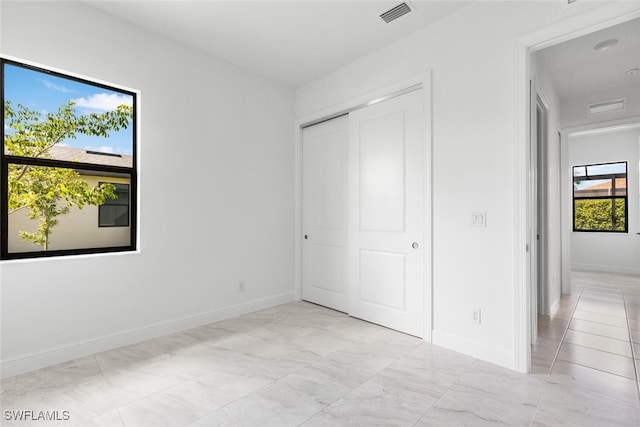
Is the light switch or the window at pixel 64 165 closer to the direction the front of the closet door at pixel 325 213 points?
the window

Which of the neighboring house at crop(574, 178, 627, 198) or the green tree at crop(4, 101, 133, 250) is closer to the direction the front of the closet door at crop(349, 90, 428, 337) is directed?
the green tree

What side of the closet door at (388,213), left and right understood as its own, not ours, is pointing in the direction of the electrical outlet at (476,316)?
left

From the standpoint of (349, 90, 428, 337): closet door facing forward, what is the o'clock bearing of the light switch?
The light switch is roughly at 9 o'clock from the closet door.

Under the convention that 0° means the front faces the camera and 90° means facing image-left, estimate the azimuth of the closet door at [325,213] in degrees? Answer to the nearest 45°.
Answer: approximately 45°

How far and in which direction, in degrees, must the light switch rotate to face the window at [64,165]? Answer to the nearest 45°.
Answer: approximately 45° to its right

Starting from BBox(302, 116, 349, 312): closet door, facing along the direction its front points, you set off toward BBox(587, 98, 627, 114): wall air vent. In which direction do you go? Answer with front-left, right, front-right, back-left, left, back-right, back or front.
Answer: back-left

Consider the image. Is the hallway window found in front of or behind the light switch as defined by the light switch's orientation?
behind

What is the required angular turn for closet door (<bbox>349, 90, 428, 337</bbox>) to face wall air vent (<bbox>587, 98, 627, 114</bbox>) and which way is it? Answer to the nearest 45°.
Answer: approximately 180°

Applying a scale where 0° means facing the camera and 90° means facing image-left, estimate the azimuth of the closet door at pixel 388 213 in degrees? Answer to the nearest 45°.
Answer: approximately 45°

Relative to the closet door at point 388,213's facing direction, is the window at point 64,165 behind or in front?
in front

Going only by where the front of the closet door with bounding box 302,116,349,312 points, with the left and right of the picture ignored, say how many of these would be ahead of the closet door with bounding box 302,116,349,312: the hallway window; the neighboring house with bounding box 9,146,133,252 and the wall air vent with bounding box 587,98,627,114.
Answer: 1
